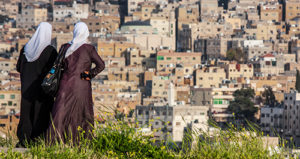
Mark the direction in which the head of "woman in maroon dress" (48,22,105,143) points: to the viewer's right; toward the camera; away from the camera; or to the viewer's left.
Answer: away from the camera

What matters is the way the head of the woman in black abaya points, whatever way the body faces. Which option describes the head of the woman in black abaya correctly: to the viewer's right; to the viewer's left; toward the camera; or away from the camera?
away from the camera

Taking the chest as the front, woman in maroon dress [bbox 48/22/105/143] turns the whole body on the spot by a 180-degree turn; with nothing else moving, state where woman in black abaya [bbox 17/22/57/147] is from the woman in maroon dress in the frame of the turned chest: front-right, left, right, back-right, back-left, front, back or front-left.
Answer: back-right

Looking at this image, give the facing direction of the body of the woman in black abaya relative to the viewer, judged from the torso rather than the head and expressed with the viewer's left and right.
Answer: facing away from the viewer and to the right of the viewer

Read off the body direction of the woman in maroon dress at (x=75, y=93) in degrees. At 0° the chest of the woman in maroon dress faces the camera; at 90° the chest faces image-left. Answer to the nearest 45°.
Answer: approximately 180°
